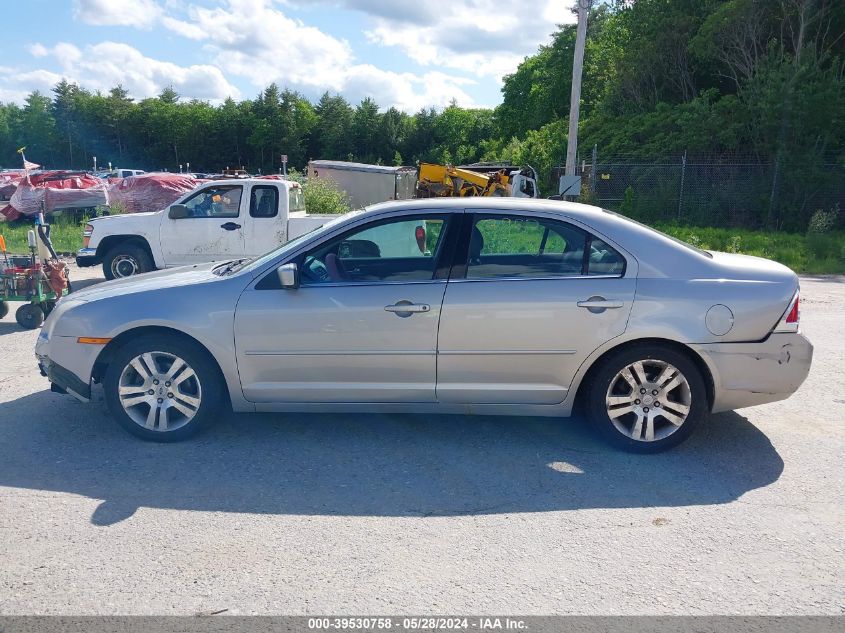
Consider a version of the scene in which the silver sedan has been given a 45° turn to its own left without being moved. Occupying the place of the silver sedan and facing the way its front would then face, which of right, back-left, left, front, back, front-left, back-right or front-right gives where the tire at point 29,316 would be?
right

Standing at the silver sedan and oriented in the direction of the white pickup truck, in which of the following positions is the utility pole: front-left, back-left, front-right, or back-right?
front-right

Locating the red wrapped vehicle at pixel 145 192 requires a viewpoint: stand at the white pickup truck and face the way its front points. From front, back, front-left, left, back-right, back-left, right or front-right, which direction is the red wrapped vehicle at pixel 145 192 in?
right

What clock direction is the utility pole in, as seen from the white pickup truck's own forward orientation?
The utility pole is roughly at 5 o'clock from the white pickup truck.

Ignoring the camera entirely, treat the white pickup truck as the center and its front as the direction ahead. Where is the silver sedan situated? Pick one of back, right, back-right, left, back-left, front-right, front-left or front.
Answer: left

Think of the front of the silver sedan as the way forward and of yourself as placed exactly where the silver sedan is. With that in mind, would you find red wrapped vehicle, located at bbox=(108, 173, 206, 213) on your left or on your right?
on your right

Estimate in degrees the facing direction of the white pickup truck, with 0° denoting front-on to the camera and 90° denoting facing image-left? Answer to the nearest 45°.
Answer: approximately 90°

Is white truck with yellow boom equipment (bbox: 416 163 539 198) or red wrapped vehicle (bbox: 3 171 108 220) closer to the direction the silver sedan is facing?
the red wrapped vehicle

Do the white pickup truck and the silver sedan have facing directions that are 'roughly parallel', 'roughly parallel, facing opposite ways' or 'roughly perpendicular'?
roughly parallel

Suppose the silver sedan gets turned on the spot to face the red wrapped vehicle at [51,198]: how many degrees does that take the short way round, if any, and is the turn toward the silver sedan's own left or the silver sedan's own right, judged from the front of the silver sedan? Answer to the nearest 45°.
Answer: approximately 45° to the silver sedan's own right

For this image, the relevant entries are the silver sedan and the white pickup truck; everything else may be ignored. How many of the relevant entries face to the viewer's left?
2

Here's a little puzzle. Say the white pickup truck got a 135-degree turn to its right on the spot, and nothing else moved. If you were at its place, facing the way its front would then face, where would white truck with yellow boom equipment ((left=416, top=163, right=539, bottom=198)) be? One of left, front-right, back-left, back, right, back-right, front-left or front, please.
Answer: front

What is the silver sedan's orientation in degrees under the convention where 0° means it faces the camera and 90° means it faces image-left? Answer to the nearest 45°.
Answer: approximately 90°

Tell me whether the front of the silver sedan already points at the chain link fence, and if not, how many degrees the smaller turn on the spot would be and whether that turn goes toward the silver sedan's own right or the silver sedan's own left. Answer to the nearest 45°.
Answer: approximately 135° to the silver sedan's own right
